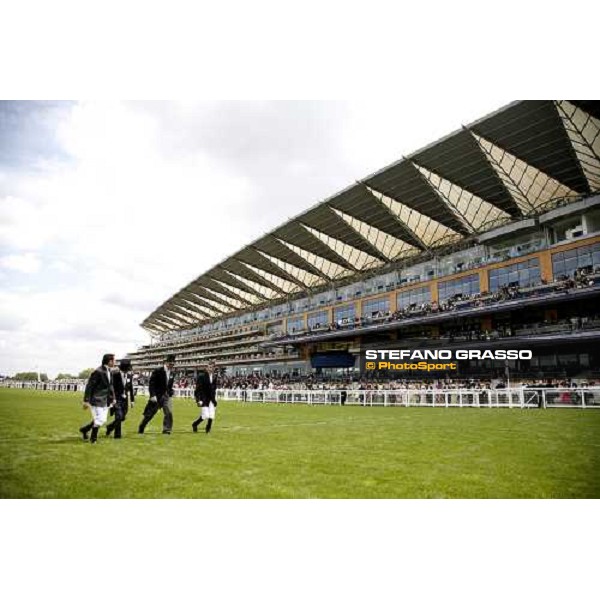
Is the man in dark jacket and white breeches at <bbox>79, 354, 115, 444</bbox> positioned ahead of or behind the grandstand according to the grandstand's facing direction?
ahead

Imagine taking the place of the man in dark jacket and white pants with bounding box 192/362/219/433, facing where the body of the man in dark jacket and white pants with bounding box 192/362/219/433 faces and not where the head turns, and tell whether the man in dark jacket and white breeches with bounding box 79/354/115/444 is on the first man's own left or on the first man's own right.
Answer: on the first man's own right

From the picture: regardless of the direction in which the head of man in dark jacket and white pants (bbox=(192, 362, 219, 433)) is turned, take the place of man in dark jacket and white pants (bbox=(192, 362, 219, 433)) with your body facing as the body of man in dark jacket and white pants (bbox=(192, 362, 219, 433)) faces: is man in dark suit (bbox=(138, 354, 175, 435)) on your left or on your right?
on your right

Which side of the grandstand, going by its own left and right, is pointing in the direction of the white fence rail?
front
